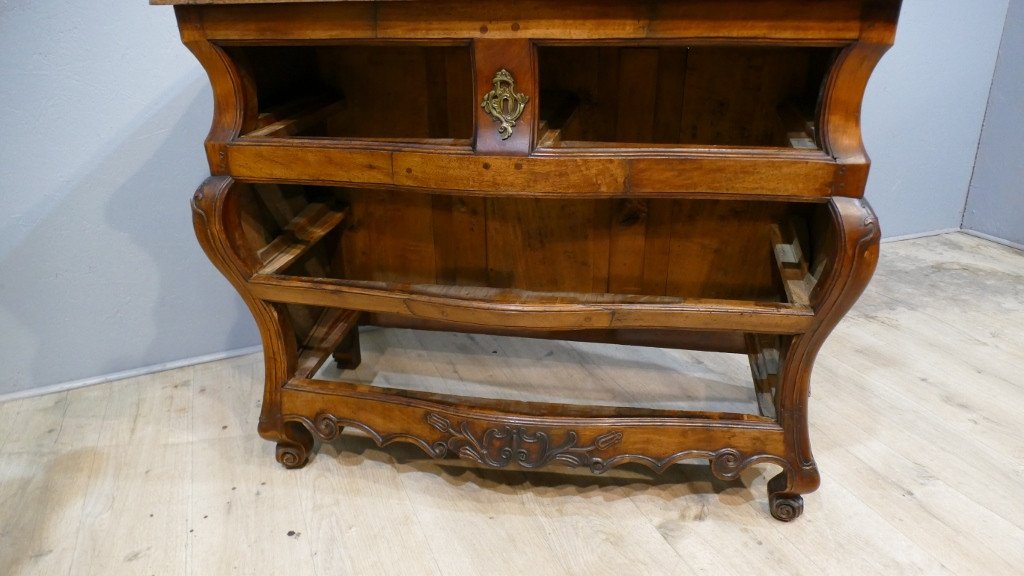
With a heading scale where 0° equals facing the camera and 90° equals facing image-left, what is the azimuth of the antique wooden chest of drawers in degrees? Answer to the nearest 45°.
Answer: approximately 0°
